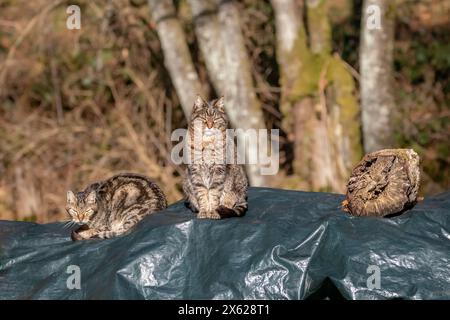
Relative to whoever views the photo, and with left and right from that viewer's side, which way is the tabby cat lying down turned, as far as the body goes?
facing the viewer and to the left of the viewer

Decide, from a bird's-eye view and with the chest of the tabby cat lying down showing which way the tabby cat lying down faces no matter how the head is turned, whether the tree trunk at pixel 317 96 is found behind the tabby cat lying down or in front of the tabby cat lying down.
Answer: behind

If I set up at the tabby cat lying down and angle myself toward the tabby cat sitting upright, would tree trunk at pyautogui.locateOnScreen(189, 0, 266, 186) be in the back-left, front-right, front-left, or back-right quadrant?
front-left

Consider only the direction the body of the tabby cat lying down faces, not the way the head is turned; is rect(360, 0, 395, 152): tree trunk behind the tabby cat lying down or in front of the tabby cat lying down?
behind

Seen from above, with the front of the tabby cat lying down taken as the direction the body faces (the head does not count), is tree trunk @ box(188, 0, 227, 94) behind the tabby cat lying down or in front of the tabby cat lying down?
behind

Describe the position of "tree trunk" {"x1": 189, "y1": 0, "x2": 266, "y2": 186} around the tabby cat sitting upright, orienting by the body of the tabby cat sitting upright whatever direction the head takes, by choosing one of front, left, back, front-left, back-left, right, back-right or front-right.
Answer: back

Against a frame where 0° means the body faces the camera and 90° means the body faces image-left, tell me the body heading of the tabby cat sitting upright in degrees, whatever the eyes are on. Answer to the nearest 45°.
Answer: approximately 0°

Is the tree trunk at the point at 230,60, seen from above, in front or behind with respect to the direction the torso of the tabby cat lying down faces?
behind

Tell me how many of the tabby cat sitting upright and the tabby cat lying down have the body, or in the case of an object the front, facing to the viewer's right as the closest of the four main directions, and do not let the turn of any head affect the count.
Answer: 0

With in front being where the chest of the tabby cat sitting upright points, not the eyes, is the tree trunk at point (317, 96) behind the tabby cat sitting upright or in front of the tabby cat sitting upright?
behind

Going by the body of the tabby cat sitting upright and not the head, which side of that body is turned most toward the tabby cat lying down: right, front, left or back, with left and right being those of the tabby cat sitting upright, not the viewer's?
right
